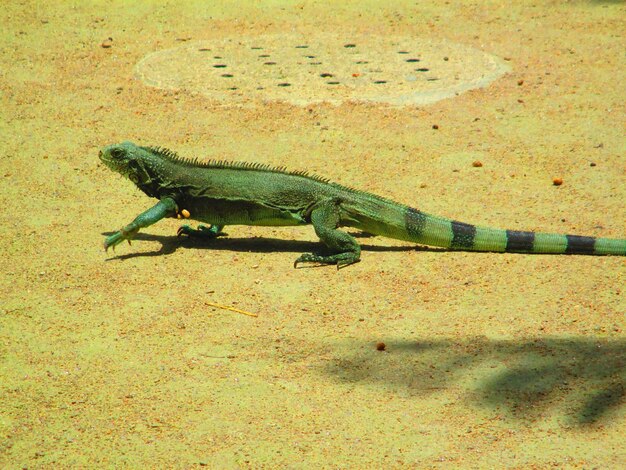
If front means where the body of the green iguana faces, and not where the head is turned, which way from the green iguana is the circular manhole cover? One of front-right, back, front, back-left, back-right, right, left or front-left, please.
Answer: right

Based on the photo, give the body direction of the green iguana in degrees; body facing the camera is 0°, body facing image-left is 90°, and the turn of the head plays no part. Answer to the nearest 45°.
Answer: approximately 90°
